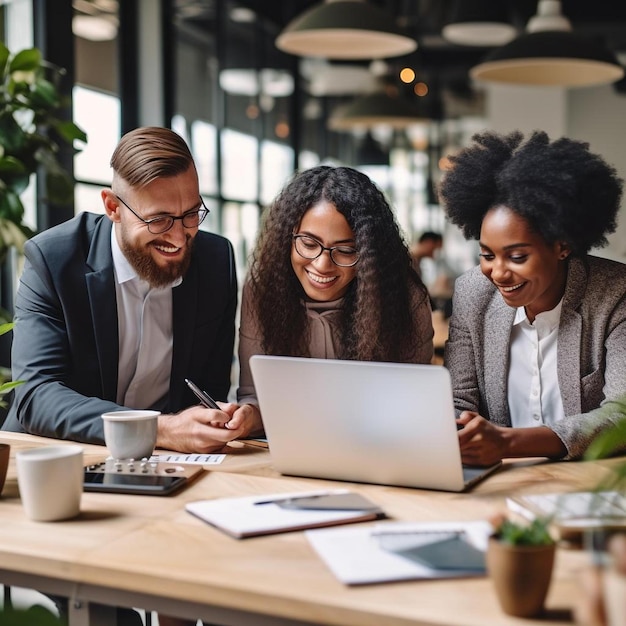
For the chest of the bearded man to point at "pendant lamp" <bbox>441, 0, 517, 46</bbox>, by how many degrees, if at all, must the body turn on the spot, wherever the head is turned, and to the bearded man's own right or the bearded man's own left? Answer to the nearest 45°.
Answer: approximately 90° to the bearded man's own left

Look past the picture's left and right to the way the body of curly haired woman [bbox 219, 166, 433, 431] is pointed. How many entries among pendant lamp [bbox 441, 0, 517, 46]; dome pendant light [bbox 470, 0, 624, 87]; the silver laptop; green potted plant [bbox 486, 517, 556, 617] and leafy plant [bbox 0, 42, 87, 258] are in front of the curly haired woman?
2

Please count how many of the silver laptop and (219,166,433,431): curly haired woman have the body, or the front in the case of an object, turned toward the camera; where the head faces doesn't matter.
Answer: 1

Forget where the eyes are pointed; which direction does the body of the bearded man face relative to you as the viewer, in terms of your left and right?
facing the viewer and to the right of the viewer

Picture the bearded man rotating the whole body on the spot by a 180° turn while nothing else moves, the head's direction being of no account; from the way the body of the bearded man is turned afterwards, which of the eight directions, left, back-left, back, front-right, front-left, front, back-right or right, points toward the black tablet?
back-left

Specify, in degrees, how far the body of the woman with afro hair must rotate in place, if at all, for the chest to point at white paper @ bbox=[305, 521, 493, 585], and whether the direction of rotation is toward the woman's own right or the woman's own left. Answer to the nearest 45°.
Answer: approximately 45° to the woman's own left

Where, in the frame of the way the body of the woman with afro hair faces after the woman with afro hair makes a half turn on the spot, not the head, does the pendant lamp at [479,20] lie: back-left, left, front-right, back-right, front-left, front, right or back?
front-left

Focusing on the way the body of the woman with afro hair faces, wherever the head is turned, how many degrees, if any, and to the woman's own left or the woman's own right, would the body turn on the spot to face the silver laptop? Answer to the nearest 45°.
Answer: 0° — they already face it

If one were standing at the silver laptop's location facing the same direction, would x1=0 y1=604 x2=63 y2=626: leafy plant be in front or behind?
behind

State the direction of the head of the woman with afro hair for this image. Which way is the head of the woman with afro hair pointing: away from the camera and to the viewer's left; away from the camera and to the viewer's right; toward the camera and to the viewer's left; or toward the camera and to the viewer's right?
toward the camera and to the viewer's left

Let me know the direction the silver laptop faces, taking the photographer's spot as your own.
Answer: facing away from the viewer and to the right of the viewer

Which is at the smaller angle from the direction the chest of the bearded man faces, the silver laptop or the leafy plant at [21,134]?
the silver laptop

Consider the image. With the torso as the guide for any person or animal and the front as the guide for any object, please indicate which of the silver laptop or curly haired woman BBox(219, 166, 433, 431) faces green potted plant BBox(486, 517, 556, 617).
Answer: the curly haired woman
